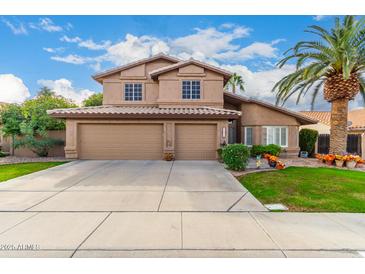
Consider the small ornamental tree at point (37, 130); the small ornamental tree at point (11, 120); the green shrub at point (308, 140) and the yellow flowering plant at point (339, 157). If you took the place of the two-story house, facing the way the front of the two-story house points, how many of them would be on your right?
2

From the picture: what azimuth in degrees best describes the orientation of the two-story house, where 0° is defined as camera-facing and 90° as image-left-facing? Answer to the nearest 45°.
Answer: approximately 0°

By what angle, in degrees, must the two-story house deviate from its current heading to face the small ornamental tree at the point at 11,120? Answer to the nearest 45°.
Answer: approximately 90° to its right

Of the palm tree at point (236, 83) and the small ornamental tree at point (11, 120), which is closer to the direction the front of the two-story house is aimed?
the small ornamental tree

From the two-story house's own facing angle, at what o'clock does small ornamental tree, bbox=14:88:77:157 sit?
The small ornamental tree is roughly at 3 o'clock from the two-story house.

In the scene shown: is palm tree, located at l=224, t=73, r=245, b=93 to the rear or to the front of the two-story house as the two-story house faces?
to the rear

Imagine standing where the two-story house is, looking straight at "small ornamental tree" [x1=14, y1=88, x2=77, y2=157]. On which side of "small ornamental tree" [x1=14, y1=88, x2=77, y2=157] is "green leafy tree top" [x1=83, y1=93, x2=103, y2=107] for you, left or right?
right

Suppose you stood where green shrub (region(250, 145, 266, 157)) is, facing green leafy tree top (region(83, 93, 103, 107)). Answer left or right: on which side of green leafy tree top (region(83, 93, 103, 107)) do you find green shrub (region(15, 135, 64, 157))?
left

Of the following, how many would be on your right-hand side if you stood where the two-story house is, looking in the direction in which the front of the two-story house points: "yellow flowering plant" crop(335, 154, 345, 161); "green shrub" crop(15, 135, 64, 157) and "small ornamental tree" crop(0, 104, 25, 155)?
2

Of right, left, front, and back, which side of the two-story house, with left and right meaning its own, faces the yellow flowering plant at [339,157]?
left

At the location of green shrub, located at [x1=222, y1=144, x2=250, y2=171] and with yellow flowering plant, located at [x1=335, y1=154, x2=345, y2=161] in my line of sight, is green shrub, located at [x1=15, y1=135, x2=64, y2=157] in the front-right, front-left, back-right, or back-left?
back-left

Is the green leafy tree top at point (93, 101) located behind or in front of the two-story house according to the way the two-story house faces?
behind
